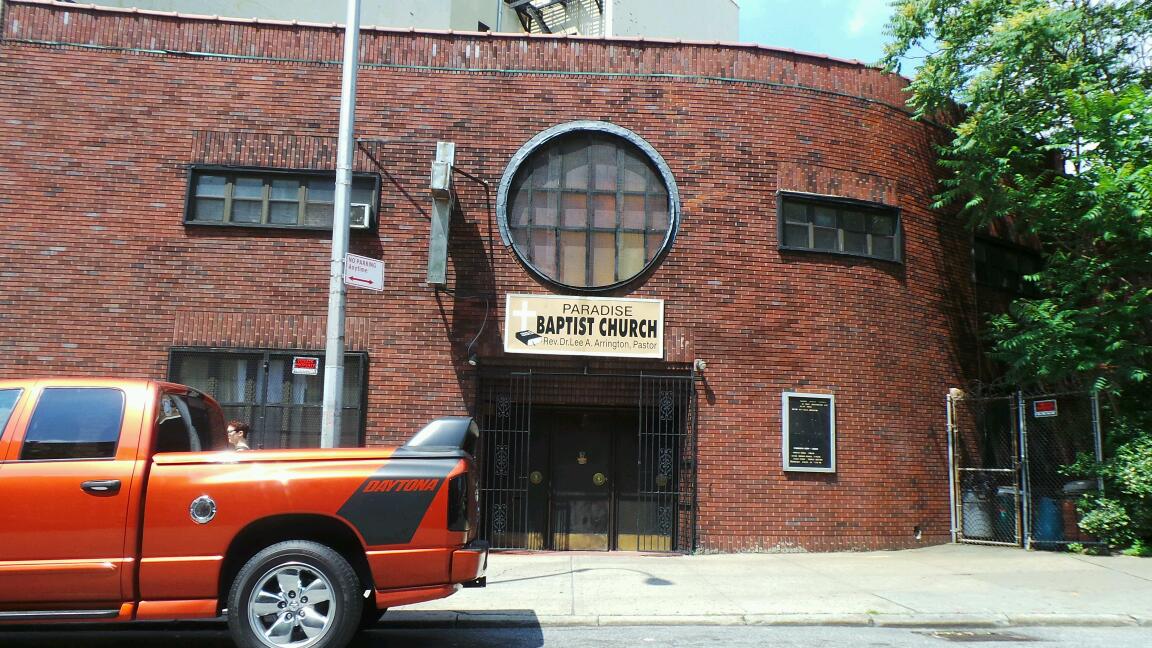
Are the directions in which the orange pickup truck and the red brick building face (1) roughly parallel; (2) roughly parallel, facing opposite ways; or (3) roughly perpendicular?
roughly perpendicular

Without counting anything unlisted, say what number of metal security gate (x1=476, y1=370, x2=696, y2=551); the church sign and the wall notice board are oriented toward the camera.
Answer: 3

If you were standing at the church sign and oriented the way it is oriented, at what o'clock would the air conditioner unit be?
The air conditioner unit is roughly at 3 o'clock from the church sign.

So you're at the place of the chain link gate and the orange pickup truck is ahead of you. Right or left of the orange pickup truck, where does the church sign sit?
right

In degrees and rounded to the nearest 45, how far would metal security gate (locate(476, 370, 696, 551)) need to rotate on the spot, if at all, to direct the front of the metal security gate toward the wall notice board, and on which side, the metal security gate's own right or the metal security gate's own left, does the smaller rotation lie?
approximately 90° to the metal security gate's own left

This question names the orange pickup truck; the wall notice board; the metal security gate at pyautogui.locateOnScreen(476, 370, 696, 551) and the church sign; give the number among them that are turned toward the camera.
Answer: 3

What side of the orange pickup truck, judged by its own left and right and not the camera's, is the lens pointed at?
left

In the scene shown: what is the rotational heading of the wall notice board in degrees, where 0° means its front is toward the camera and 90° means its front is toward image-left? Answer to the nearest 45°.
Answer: approximately 0°

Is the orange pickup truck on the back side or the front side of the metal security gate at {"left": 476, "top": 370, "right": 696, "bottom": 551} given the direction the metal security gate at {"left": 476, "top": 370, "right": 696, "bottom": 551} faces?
on the front side

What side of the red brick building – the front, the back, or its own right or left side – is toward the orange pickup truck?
front
